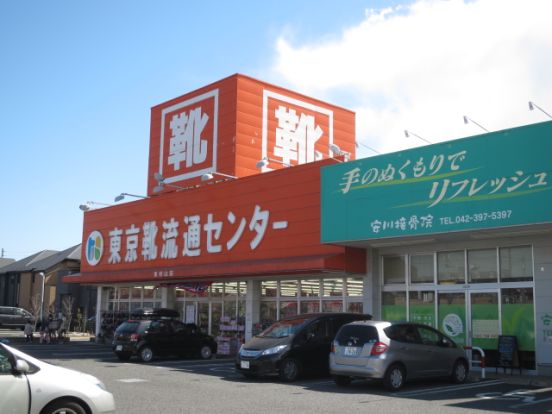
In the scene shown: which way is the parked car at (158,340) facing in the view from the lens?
facing away from the viewer and to the right of the viewer

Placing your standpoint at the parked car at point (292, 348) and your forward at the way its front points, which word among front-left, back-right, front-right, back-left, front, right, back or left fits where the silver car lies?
left

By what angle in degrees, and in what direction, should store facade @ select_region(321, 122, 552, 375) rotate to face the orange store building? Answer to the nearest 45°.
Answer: approximately 90° to its right

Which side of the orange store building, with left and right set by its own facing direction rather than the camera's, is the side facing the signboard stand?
left

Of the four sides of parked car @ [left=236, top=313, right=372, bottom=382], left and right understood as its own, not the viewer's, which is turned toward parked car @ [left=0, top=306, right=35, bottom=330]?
right

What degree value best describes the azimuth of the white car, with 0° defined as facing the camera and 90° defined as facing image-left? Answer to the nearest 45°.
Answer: approximately 270°
